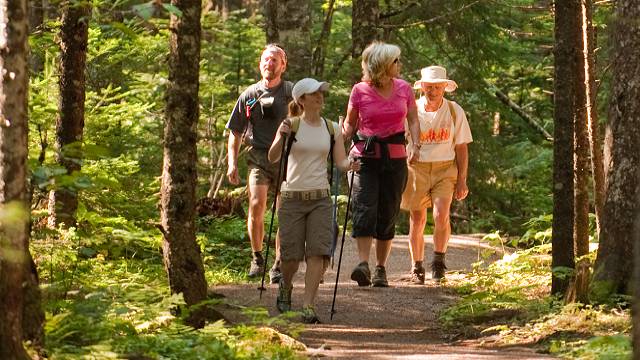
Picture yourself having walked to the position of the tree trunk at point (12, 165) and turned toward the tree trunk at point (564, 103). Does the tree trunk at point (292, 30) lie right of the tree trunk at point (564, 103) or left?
left

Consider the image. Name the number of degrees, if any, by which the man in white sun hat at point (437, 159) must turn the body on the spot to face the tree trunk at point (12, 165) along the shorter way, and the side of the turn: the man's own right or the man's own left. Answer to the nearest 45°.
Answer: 0° — they already face it

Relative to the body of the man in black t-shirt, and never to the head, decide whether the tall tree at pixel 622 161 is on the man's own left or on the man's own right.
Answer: on the man's own left

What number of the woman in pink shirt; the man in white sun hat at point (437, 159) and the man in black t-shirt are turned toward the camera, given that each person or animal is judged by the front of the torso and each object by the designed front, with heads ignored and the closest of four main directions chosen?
3

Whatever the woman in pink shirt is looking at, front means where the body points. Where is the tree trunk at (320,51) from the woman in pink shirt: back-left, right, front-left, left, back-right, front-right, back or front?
back

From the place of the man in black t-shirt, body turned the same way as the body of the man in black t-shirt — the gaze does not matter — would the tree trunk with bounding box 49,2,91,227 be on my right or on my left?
on my right

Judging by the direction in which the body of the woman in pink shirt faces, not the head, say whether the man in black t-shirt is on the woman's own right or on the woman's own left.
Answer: on the woman's own right

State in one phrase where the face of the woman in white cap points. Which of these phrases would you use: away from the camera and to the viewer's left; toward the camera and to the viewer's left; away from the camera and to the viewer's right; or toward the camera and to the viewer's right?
toward the camera and to the viewer's right

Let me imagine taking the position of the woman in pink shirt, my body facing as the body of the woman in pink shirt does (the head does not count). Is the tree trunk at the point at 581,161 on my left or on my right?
on my left
